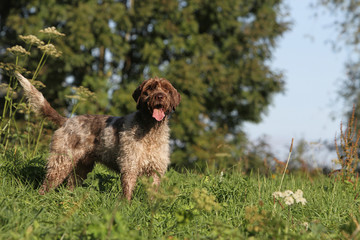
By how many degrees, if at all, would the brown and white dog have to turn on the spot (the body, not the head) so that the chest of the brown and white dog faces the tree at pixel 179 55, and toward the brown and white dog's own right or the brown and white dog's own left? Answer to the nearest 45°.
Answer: approximately 135° to the brown and white dog's own left

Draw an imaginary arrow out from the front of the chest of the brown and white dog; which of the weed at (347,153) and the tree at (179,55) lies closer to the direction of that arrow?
the weed

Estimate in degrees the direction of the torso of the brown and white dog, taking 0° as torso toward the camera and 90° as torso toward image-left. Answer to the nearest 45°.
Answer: approximately 315°

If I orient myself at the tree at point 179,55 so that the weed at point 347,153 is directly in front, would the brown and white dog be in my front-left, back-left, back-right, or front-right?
front-right

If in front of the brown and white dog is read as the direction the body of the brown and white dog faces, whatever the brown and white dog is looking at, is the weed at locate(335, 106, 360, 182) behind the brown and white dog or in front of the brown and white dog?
in front
